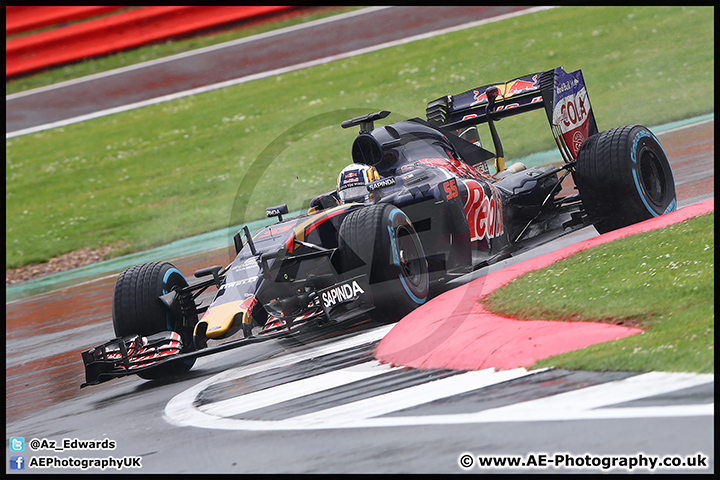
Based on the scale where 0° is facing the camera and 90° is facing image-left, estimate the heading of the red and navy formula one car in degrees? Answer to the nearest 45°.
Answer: approximately 45°
